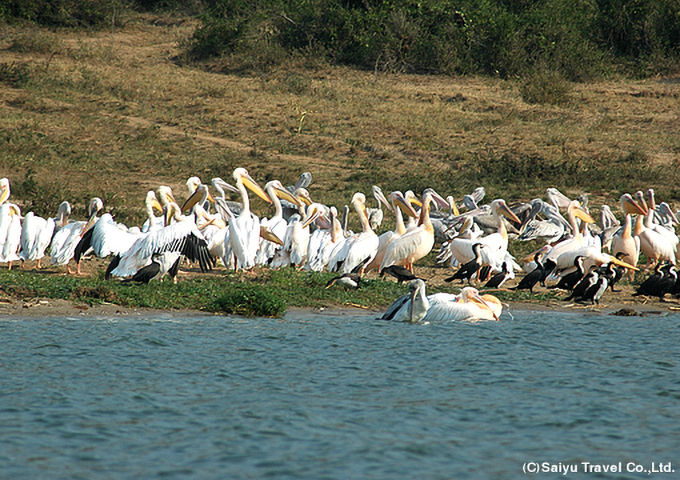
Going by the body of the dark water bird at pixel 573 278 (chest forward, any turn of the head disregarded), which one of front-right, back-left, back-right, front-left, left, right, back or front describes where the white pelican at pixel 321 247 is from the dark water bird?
back

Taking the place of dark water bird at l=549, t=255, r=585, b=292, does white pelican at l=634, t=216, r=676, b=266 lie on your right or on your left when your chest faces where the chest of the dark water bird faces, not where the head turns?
on your left

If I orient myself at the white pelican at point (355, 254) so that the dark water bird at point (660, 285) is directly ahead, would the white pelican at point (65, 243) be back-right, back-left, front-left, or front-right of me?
back-right
